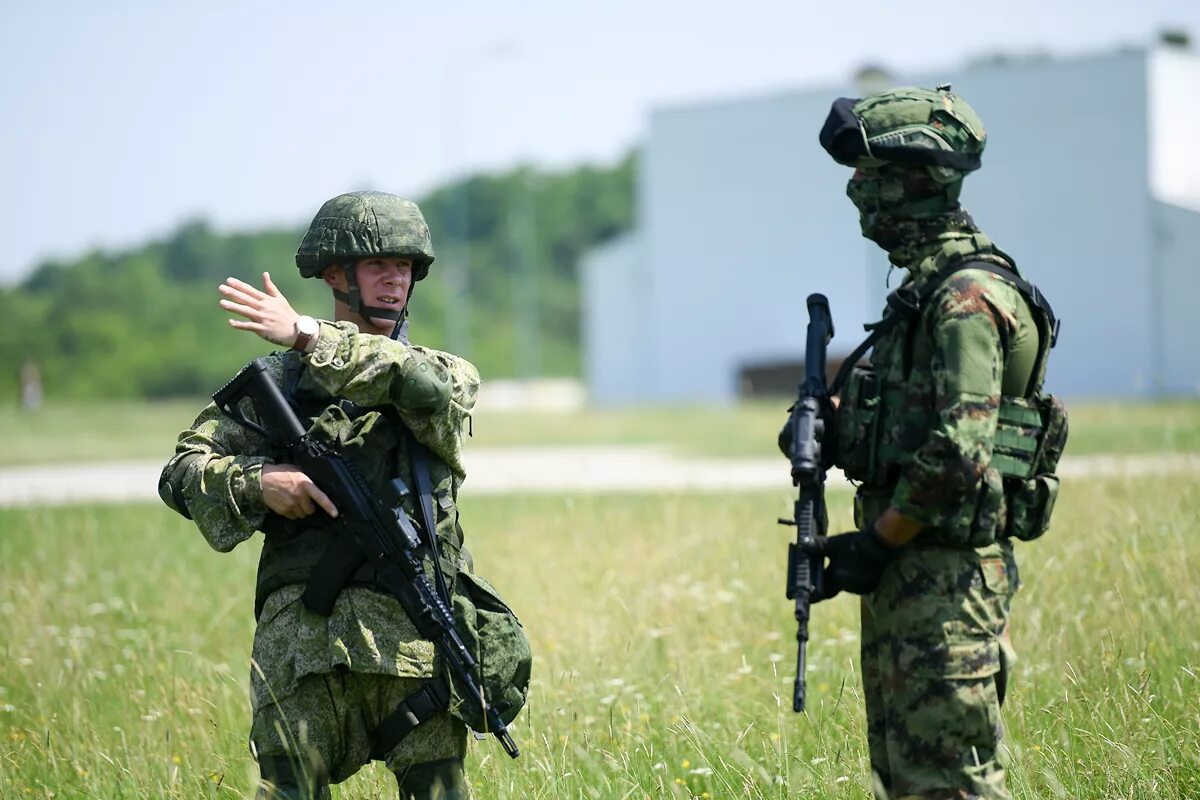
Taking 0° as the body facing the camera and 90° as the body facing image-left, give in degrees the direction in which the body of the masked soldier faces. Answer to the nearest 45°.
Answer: approximately 90°

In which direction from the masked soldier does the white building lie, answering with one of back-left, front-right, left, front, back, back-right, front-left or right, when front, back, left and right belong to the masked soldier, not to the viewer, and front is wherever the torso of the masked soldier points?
right

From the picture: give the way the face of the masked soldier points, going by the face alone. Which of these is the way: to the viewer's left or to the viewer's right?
to the viewer's left

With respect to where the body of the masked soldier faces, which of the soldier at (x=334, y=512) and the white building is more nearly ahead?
the soldier

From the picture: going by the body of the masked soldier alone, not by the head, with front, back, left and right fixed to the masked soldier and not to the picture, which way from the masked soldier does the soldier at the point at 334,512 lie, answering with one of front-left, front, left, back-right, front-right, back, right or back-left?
front

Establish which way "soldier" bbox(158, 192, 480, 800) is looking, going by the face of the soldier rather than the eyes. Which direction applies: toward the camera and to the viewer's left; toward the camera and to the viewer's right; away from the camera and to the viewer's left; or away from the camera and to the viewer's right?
toward the camera and to the viewer's right
